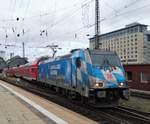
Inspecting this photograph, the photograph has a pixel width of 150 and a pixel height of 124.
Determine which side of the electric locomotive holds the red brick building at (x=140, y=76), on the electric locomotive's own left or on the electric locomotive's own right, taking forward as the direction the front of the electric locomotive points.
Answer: on the electric locomotive's own left

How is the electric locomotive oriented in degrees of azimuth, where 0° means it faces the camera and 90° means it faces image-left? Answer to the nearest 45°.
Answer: approximately 315°
